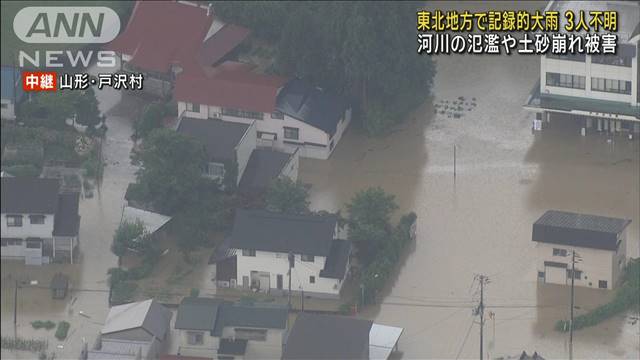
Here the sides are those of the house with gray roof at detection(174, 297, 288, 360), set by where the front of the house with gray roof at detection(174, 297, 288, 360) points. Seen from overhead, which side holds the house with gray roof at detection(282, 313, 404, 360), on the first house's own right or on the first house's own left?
on the first house's own left

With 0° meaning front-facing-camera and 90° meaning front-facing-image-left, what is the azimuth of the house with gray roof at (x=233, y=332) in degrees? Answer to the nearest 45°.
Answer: approximately 0°

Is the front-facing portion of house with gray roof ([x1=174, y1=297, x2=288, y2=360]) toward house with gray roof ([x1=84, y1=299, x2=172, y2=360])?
no
